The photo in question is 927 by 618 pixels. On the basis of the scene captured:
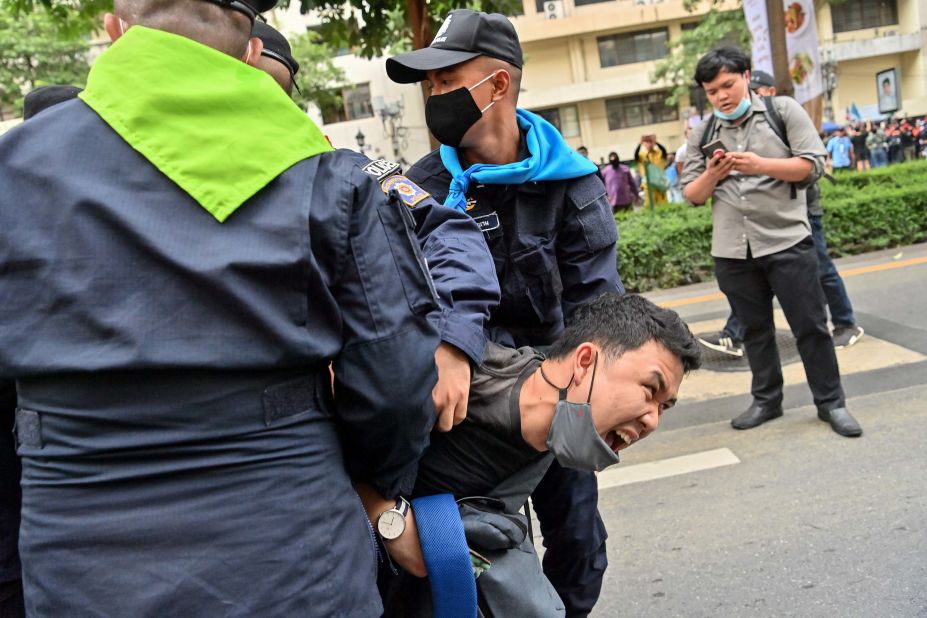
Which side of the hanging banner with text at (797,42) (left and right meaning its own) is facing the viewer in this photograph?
front

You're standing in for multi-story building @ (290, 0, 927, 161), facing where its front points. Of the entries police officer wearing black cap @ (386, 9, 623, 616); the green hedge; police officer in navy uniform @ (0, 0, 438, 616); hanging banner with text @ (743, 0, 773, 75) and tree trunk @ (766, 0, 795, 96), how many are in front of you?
5

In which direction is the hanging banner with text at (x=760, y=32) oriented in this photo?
toward the camera

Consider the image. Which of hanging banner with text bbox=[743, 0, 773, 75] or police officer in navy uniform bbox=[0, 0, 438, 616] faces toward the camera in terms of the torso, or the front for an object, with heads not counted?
the hanging banner with text

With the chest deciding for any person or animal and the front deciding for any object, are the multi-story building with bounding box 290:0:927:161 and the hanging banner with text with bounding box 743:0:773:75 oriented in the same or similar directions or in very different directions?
same or similar directions

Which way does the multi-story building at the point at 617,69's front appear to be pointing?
toward the camera

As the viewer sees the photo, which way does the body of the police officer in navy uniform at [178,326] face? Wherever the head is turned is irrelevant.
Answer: away from the camera

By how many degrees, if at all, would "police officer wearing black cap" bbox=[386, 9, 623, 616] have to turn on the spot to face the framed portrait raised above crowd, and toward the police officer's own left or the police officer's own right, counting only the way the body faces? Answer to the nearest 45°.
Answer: approximately 180°

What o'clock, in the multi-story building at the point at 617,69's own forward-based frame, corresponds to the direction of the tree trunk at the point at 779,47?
The tree trunk is roughly at 12 o'clock from the multi-story building.

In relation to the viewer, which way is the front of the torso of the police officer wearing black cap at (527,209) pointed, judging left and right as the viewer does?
facing the viewer and to the left of the viewer

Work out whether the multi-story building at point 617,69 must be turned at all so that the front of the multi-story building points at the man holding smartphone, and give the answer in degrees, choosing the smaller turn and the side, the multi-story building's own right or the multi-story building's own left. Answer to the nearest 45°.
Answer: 0° — it already faces them

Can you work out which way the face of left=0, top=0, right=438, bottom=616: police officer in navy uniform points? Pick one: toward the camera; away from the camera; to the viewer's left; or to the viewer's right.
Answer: away from the camera

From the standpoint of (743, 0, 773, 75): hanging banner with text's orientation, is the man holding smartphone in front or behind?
in front

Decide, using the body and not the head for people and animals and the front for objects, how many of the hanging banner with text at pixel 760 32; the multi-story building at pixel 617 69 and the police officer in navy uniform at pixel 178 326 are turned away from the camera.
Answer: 1

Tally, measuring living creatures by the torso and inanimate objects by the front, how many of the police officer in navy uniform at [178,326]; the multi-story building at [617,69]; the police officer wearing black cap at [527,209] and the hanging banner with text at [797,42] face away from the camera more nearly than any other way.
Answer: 1

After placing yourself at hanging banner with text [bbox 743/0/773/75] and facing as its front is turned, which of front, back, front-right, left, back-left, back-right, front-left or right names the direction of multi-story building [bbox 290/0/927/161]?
back
